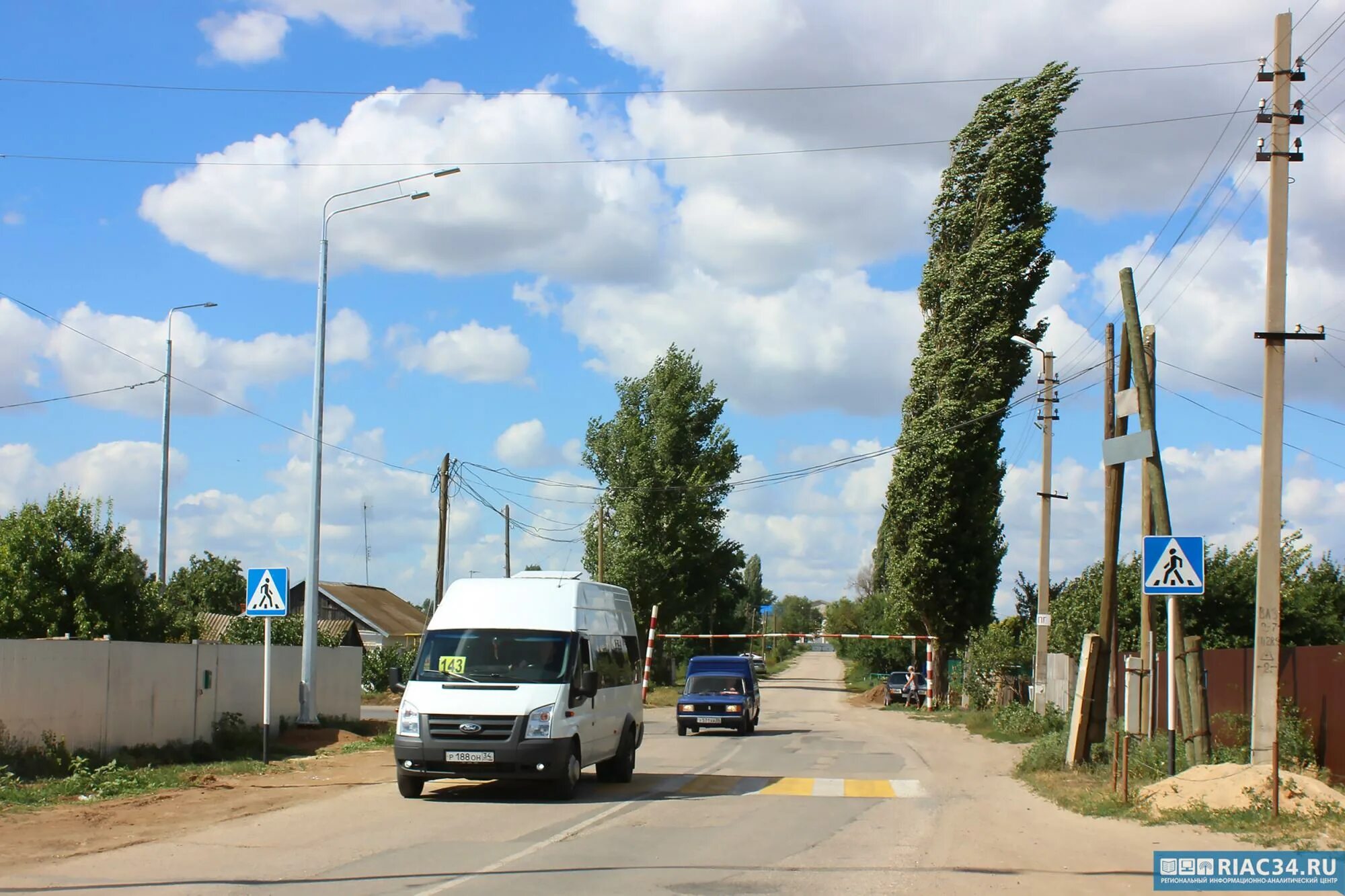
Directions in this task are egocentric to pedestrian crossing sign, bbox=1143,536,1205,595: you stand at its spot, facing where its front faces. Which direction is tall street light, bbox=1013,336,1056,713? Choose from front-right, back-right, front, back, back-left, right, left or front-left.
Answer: back

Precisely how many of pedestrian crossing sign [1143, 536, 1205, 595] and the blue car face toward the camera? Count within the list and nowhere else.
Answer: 2

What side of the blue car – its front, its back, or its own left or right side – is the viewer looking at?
front

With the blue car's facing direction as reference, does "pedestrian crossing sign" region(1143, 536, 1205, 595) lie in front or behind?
in front

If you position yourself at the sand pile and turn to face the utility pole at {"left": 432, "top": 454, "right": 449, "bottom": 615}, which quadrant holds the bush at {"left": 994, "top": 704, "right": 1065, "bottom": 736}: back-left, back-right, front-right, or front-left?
front-right

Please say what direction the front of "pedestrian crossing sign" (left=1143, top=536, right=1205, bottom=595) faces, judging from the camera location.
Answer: facing the viewer
